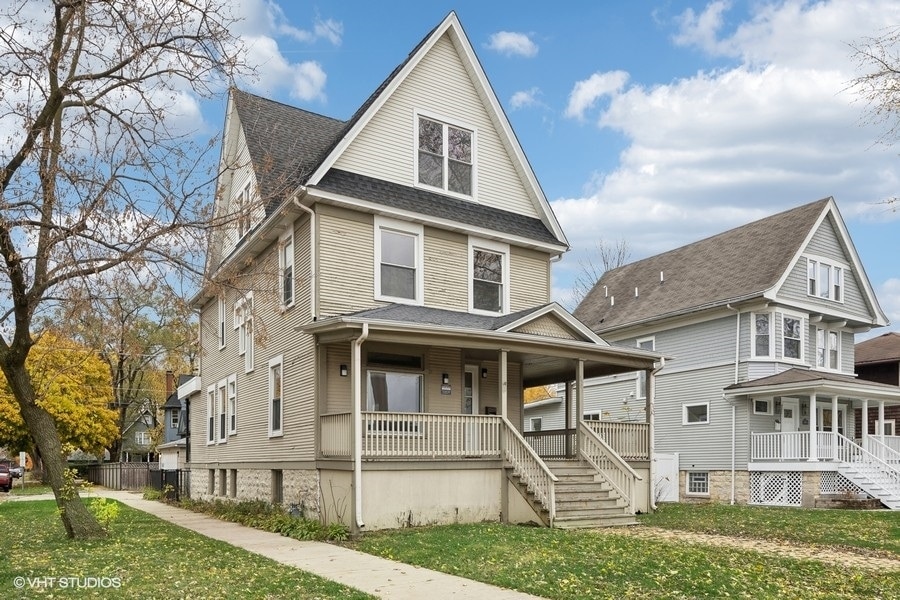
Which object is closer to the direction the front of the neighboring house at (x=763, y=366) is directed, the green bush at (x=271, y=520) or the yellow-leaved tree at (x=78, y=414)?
the green bush

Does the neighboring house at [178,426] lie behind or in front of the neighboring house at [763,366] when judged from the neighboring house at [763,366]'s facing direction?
behind

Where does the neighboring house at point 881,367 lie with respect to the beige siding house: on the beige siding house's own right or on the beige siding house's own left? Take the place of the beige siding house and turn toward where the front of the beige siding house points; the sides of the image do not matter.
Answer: on the beige siding house's own left

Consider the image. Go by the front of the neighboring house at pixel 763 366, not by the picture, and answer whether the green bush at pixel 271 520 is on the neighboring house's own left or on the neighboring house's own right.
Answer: on the neighboring house's own right
